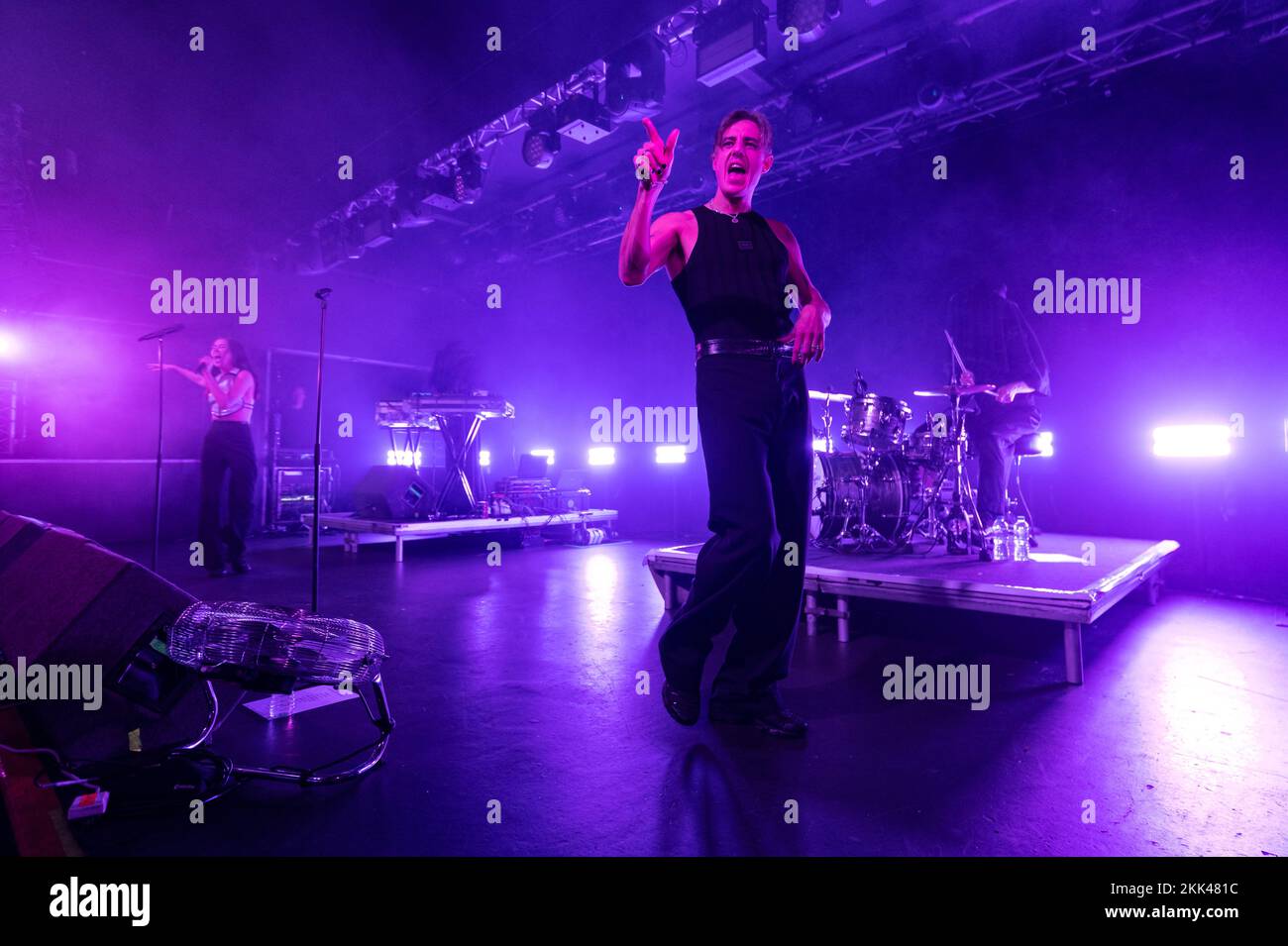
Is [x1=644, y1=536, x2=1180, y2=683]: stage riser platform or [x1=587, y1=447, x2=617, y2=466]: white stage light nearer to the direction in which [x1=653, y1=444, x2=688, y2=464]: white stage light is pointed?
the stage riser platform

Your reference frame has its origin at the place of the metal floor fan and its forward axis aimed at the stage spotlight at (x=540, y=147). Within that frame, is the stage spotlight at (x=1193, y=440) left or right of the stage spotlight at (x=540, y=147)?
right

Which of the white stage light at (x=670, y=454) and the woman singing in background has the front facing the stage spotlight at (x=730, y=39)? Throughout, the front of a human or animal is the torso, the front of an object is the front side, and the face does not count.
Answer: the white stage light

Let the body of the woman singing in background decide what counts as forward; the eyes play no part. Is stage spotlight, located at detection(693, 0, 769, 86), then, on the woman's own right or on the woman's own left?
on the woman's own left

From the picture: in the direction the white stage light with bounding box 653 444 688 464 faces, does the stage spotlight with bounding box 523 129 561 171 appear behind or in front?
in front

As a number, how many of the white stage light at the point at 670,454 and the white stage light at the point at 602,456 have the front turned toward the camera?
2

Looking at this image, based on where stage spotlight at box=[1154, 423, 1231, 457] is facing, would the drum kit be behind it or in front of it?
in front

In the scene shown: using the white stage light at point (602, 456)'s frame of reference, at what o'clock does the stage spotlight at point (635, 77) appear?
The stage spotlight is roughly at 12 o'clock from the white stage light.

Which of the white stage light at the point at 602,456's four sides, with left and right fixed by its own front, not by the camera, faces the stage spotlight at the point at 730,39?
front

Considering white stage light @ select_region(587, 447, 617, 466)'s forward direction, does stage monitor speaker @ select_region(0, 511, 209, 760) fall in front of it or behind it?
in front

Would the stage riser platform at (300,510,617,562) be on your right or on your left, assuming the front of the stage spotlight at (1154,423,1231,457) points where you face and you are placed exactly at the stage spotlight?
on your right

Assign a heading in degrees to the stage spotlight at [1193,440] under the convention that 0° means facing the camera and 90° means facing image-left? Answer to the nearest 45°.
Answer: approximately 0°

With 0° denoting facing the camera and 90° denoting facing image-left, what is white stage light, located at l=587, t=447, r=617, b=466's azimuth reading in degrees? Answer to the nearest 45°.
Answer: approximately 0°
